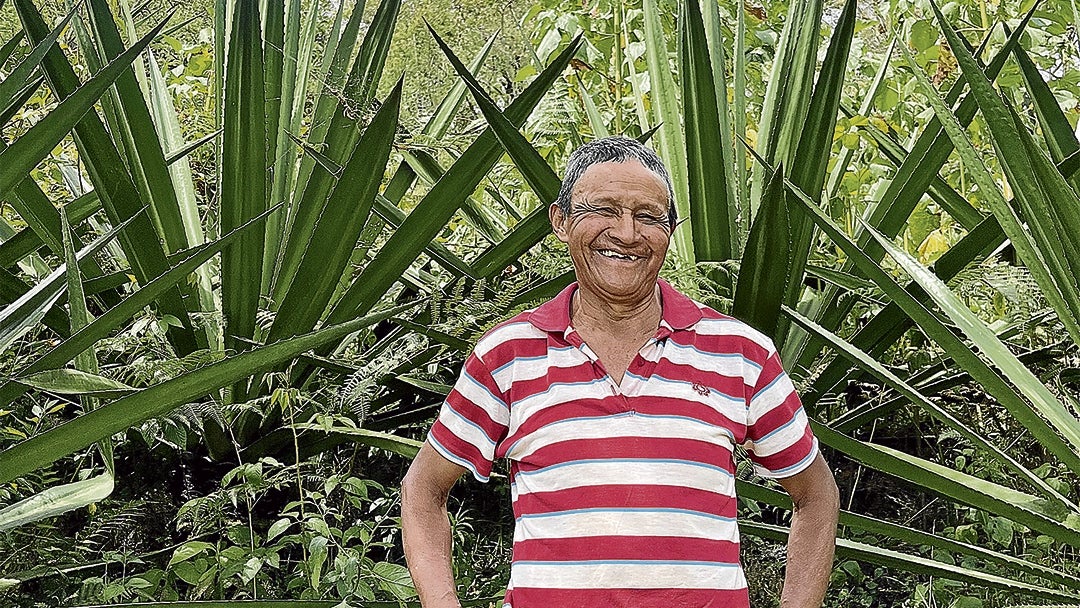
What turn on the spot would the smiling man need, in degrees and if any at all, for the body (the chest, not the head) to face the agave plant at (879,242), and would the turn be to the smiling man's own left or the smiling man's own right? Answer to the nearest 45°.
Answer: approximately 135° to the smiling man's own left

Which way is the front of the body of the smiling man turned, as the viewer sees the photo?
toward the camera
